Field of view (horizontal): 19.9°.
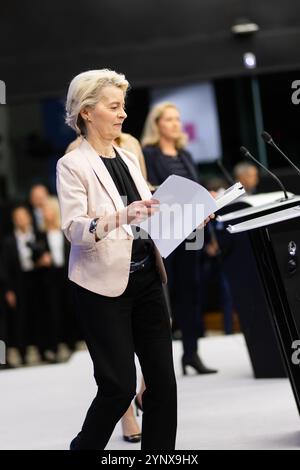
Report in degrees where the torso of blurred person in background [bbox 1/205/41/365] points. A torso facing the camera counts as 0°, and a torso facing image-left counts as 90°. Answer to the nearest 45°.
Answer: approximately 315°

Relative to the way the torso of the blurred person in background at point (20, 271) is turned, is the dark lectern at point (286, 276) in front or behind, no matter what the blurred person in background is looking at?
in front

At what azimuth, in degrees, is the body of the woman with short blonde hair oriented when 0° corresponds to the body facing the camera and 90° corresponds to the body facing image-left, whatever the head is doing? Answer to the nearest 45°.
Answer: approximately 315°

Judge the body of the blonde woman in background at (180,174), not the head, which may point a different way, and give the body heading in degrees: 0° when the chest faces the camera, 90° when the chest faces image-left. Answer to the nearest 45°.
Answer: approximately 315°

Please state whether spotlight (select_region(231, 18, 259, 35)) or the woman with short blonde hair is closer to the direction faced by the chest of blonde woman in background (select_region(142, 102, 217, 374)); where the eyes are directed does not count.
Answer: the woman with short blonde hair
